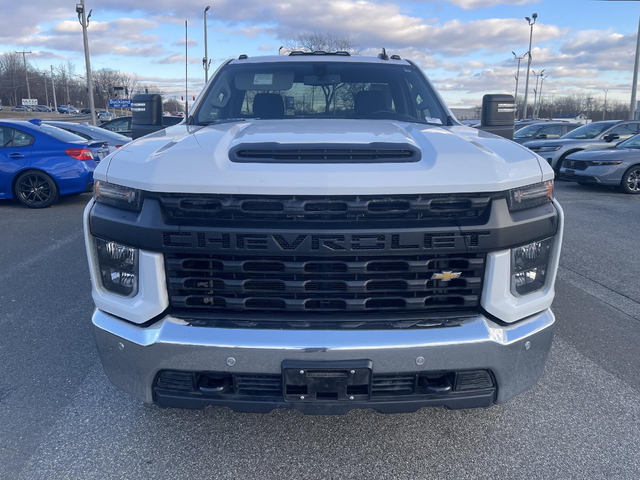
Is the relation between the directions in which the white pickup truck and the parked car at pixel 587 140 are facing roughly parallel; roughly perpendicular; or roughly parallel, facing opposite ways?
roughly perpendicular

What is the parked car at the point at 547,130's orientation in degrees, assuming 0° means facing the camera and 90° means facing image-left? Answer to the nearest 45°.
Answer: approximately 45°

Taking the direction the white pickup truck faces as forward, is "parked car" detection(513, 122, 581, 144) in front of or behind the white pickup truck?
behind

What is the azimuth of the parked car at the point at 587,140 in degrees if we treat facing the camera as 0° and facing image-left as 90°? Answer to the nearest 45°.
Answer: approximately 45°

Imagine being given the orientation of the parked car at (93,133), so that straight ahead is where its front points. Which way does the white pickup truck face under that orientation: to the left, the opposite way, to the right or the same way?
to the left

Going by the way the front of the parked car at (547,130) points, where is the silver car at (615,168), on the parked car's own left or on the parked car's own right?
on the parked car's own left

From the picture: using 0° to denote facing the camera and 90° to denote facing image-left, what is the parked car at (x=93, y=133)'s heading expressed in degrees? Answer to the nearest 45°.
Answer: approximately 135°

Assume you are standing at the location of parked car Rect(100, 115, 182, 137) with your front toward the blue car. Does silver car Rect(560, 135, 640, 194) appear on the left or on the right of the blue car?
left

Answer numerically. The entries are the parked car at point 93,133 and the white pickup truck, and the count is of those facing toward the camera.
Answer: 1
